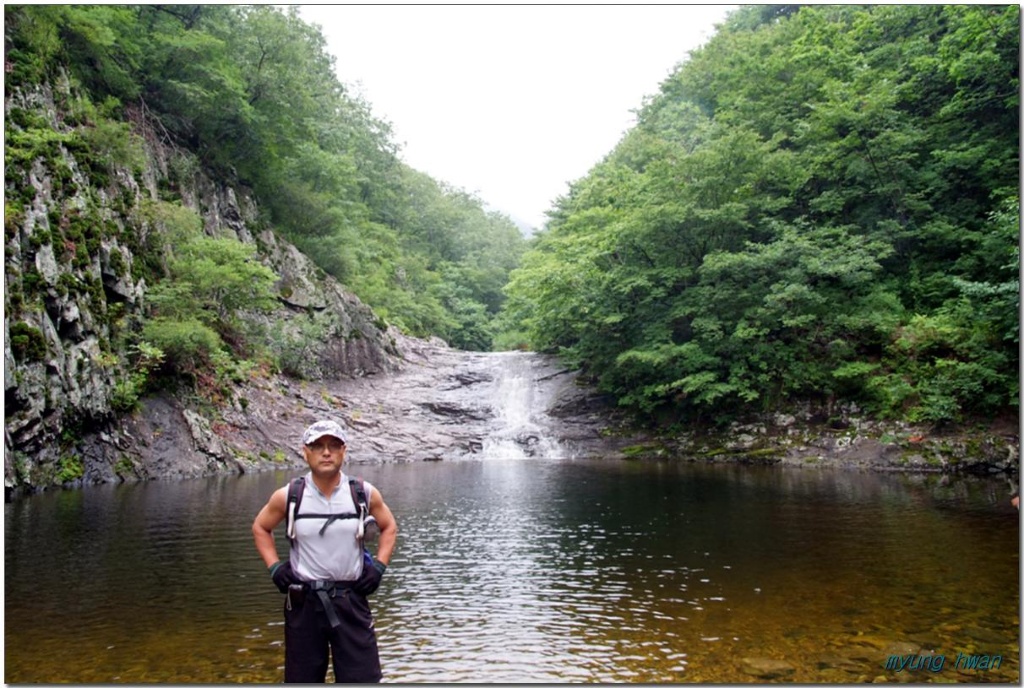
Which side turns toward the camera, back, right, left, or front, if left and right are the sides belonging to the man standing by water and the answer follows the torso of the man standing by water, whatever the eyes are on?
front

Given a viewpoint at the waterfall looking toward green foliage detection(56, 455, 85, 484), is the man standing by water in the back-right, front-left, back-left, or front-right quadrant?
front-left

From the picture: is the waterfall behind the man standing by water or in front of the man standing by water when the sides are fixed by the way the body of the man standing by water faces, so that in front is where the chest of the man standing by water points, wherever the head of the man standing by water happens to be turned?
behind

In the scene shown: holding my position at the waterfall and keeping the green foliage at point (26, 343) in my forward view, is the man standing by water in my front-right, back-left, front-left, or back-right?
front-left

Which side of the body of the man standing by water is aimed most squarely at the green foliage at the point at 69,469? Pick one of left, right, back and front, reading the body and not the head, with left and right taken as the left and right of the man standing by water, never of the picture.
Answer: back
